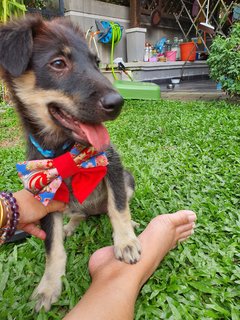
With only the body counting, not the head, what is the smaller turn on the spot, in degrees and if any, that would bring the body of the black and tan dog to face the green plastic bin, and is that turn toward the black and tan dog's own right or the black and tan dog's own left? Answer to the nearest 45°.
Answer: approximately 135° to the black and tan dog's own left

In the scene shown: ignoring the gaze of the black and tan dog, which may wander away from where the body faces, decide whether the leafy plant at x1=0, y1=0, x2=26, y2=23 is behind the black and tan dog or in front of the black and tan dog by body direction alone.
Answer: behind

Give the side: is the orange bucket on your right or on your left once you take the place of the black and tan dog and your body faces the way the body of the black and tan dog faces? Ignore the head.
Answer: on your left

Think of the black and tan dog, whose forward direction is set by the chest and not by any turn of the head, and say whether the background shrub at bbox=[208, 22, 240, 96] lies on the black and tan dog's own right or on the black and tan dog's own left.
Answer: on the black and tan dog's own left

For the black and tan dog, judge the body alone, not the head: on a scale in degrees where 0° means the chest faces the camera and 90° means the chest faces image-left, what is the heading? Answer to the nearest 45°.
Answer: approximately 315°

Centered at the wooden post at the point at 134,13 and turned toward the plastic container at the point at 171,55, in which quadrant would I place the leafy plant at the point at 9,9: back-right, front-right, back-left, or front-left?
back-right
